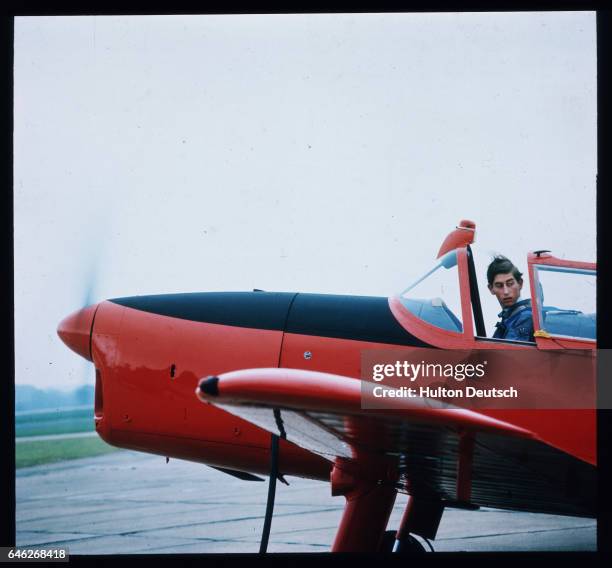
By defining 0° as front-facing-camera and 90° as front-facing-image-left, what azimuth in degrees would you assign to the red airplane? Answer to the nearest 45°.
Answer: approximately 90°
